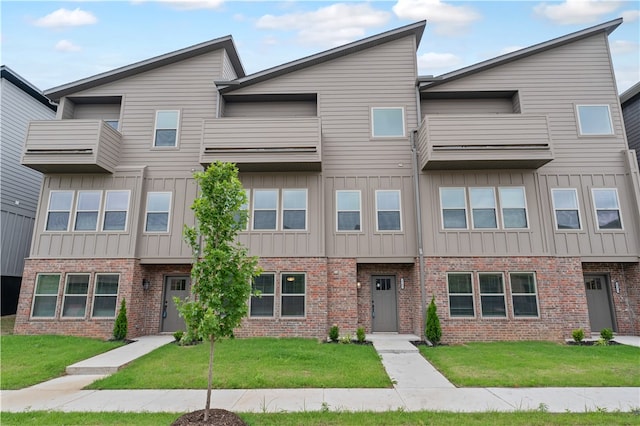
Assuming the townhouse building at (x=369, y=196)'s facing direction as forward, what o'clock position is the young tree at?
The young tree is roughly at 1 o'clock from the townhouse building.

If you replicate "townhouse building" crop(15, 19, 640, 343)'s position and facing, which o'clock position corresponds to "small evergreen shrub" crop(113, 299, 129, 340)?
The small evergreen shrub is roughly at 3 o'clock from the townhouse building.

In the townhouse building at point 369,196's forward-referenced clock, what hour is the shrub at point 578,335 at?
The shrub is roughly at 9 o'clock from the townhouse building.

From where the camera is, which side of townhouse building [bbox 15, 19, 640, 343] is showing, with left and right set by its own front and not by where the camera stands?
front

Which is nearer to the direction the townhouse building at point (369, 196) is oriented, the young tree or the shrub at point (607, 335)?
the young tree
